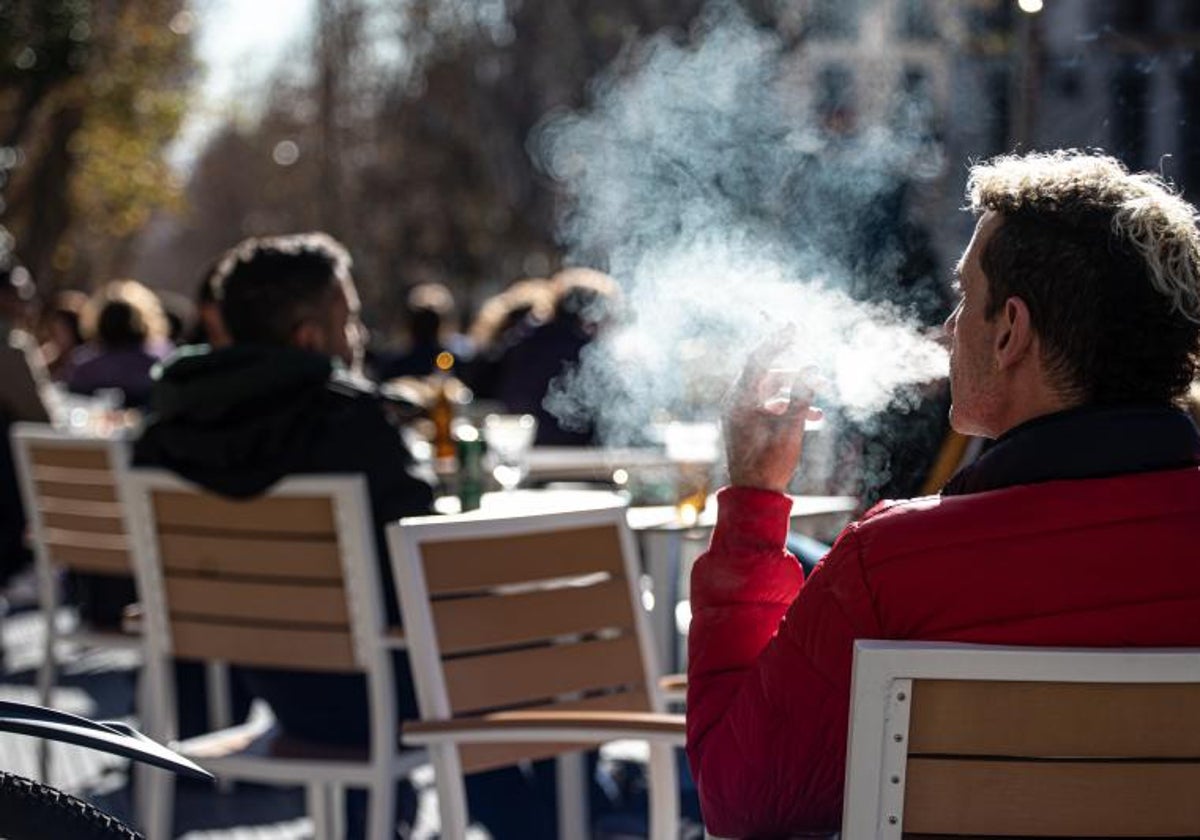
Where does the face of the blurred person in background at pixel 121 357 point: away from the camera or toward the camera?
away from the camera

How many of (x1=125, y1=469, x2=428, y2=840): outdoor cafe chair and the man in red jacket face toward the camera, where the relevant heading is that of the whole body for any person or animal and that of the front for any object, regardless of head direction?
0

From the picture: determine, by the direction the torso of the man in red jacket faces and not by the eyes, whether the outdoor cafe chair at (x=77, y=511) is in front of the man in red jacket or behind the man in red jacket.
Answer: in front

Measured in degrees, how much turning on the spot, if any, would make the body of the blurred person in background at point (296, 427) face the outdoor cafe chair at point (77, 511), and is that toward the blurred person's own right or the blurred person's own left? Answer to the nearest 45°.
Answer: approximately 90° to the blurred person's own left

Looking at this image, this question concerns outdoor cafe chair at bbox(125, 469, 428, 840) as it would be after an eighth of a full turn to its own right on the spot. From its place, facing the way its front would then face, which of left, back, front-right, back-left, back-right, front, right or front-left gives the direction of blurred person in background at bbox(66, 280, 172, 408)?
left

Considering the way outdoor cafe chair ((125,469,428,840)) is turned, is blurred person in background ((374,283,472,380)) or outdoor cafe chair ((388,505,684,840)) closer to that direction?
the blurred person in background

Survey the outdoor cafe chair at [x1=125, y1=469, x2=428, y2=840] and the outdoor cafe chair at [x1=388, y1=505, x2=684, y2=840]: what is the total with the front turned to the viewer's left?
0

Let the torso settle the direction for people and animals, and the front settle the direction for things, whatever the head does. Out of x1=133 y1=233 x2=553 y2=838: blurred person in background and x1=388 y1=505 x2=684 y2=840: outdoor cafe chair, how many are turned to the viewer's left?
0

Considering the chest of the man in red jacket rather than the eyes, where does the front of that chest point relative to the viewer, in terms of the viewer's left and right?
facing away from the viewer and to the left of the viewer
